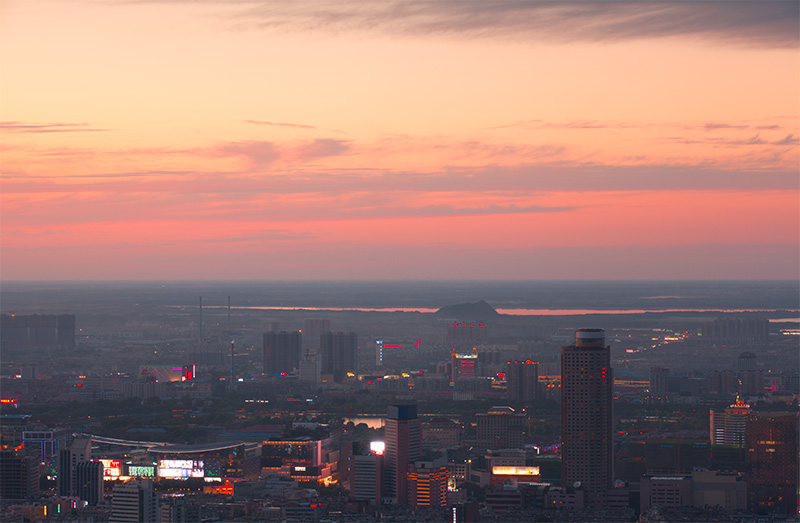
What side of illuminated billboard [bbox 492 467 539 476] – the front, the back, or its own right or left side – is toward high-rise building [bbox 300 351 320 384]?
back

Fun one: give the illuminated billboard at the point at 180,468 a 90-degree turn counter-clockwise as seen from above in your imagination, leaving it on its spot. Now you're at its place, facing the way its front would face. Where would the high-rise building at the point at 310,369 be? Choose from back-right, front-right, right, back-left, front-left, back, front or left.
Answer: left

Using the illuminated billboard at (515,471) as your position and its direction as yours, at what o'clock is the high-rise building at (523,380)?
The high-rise building is roughly at 6 o'clock from the illuminated billboard.

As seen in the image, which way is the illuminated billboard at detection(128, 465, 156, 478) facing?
toward the camera

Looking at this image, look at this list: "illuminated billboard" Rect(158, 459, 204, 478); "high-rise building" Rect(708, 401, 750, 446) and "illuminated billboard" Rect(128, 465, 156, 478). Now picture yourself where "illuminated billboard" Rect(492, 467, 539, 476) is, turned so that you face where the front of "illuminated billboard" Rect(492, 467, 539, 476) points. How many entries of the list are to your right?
2

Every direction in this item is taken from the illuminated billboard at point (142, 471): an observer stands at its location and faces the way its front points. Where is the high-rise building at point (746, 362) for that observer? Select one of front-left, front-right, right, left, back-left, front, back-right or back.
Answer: back-left

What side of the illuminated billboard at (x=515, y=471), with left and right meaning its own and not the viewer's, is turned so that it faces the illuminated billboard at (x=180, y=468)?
right

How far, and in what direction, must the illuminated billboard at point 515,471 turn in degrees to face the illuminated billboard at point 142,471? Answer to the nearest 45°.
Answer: approximately 90° to its right

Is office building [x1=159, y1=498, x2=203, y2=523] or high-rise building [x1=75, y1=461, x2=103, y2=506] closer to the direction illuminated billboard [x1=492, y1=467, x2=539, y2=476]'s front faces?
the office building

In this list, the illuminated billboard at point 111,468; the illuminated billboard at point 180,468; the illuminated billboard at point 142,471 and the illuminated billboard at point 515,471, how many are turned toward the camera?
4

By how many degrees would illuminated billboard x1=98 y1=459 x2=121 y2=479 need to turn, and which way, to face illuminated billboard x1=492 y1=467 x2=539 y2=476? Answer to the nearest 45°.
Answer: approximately 90° to its left

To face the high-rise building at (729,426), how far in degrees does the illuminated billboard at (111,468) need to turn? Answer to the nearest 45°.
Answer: approximately 90° to its left

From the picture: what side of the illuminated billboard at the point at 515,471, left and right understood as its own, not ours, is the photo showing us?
front
